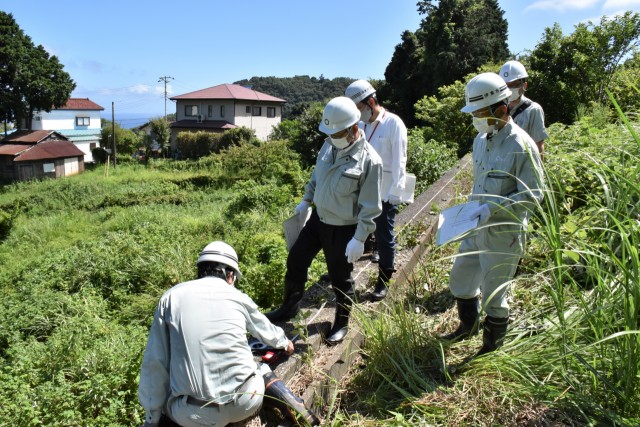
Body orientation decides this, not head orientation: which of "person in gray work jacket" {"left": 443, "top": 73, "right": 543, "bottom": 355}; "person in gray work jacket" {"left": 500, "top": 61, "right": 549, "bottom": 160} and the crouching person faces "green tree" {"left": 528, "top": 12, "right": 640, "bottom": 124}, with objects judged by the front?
the crouching person

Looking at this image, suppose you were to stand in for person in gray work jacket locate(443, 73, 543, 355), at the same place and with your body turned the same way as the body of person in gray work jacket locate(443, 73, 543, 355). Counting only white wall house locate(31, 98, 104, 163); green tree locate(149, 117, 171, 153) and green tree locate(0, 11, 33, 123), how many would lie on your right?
3

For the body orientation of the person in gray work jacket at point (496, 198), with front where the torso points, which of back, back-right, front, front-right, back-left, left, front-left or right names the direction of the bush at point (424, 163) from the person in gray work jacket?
back-right

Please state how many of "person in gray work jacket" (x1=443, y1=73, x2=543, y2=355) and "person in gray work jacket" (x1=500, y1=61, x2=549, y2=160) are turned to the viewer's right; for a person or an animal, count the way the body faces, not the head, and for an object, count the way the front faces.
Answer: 0

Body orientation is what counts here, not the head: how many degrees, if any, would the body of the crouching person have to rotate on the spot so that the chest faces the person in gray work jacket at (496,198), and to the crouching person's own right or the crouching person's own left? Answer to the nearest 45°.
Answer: approximately 45° to the crouching person's own right

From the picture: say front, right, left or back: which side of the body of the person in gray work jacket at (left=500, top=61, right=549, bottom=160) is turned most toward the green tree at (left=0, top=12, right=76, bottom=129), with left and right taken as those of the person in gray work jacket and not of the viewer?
right

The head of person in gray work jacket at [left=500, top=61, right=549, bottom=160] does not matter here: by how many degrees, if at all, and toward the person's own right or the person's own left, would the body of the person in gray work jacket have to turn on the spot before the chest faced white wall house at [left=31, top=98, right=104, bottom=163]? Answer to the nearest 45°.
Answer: approximately 90° to the person's own right

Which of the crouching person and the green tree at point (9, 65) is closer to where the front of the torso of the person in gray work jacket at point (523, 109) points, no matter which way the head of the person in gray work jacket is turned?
the crouching person

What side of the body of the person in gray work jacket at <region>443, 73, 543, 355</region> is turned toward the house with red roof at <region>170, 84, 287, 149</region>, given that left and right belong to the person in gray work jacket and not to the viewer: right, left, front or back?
right

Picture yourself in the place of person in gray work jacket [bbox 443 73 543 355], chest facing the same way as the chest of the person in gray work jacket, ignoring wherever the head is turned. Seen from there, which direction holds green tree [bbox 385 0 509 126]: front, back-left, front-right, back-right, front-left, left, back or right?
back-right

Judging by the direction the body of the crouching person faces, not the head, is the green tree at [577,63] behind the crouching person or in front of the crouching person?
in front

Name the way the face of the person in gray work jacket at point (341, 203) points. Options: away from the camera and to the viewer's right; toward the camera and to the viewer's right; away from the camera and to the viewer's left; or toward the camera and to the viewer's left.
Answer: toward the camera and to the viewer's left
